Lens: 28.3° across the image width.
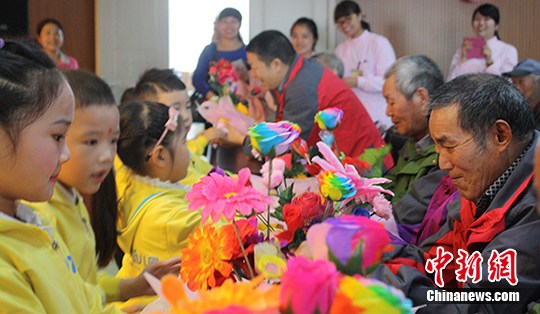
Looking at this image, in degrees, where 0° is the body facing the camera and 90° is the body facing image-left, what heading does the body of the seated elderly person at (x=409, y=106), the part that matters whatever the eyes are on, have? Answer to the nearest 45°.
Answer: approximately 90°

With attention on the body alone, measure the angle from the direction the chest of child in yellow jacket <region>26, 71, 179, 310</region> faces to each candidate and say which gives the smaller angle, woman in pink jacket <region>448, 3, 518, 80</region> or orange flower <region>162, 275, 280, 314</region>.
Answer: the orange flower

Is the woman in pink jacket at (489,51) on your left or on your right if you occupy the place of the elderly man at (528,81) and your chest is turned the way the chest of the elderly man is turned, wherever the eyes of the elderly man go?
on your right

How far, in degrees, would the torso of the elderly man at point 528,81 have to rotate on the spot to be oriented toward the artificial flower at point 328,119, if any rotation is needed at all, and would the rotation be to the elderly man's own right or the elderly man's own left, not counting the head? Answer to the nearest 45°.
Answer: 0° — they already face it

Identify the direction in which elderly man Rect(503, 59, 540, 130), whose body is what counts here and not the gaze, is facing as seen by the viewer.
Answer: to the viewer's left

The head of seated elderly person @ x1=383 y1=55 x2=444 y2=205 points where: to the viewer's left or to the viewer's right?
to the viewer's left

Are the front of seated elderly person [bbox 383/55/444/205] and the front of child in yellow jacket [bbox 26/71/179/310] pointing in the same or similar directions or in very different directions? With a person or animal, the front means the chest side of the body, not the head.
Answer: very different directions

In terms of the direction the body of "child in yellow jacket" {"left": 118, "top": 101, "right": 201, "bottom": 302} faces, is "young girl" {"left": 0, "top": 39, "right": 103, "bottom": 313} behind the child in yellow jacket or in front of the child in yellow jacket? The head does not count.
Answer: behind
